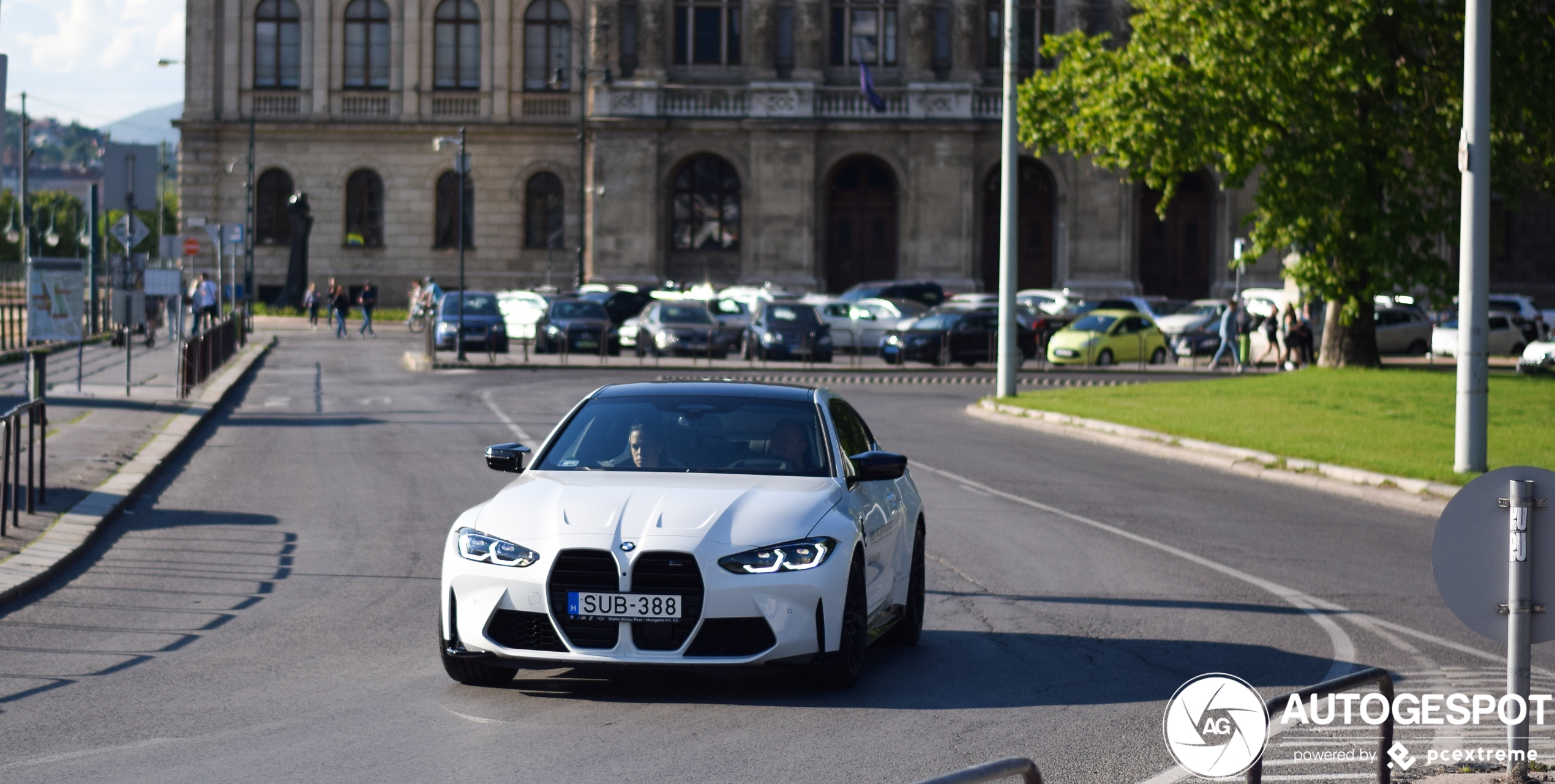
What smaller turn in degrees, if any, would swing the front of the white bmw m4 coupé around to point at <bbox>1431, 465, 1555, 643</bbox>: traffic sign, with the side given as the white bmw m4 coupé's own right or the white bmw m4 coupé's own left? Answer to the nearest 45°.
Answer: approximately 45° to the white bmw m4 coupé's own left

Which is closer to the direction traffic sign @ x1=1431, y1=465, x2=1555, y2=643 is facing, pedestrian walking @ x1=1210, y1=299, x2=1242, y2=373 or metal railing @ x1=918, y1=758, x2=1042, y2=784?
the pedestrian walking

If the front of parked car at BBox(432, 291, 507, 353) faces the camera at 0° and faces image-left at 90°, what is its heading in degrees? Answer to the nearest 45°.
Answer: approximately 0°

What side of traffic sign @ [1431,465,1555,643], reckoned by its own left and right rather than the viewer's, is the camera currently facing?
back

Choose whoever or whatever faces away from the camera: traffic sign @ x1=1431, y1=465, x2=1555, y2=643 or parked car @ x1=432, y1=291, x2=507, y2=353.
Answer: the traffic sign

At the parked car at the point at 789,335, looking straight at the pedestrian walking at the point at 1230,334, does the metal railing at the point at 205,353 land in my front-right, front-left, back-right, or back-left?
back-right
